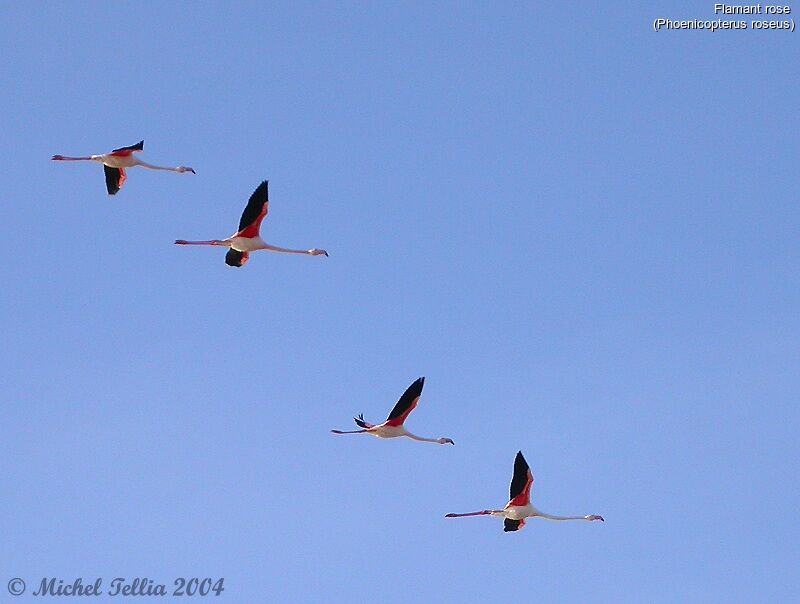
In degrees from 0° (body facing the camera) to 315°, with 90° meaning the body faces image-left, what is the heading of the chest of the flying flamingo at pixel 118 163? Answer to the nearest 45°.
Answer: approximately 270°

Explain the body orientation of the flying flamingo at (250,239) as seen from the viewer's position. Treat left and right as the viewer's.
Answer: facing to the right of the viewer

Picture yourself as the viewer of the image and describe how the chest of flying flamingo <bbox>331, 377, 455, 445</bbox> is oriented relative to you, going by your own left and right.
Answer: facing to the right of the viewer

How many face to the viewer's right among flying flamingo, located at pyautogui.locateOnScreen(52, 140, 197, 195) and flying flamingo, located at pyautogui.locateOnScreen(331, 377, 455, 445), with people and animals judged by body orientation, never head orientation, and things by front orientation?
2

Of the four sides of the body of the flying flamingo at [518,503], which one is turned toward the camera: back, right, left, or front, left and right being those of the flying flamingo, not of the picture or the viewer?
right

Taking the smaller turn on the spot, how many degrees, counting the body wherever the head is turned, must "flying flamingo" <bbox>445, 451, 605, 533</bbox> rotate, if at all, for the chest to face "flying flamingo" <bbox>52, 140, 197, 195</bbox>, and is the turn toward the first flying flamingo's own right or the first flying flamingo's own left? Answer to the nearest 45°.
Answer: approximately 180°

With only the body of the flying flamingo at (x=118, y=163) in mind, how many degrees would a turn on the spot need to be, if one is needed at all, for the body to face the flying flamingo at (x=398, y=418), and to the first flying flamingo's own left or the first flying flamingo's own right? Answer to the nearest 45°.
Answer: approximately 45° to the first flying flamingo's own right
